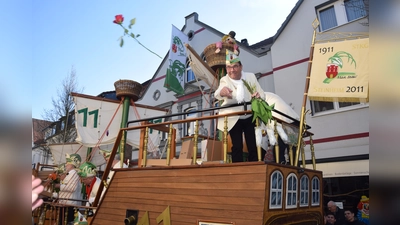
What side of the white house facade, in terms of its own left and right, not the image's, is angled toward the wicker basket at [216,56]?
front

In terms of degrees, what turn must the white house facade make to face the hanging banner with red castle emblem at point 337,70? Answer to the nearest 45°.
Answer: approximately 45° to its left

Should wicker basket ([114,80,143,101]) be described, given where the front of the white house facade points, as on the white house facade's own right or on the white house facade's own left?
on the white house facade's own right

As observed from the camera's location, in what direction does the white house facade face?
facing the viewer and to the left of the viewer

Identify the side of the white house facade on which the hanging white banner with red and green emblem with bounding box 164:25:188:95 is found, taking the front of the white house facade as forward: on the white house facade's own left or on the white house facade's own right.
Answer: on the white house facade's own right

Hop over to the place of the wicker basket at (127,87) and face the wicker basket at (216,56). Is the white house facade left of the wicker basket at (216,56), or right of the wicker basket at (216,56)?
left
